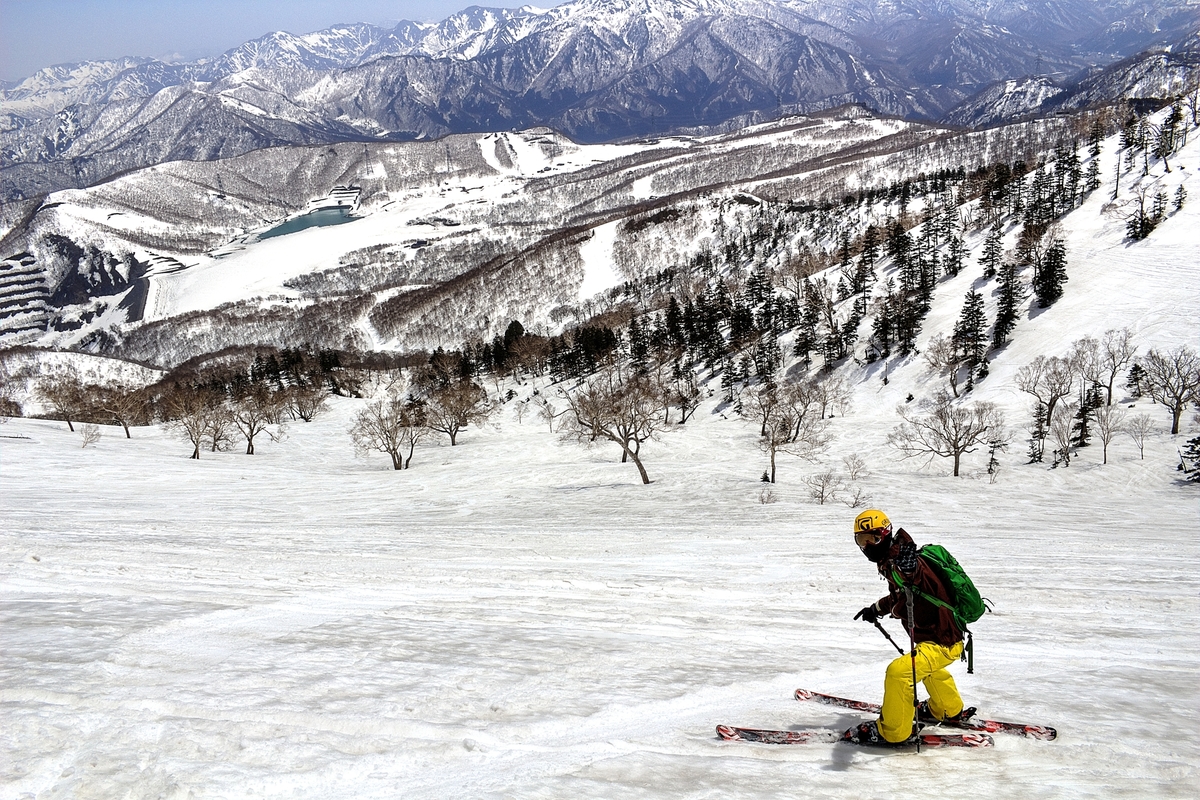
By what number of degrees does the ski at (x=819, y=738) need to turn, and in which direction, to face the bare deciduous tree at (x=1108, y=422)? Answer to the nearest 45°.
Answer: approximately 90° to its right

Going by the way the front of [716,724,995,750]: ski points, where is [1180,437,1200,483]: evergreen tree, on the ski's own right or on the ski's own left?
on the ski's own right

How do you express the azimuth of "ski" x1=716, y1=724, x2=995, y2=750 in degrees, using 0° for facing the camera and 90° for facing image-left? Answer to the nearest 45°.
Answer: approximately 90°

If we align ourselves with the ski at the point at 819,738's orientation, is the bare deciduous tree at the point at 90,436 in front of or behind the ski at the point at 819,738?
in front

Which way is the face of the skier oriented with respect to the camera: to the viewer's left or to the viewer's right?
to the viewer's left

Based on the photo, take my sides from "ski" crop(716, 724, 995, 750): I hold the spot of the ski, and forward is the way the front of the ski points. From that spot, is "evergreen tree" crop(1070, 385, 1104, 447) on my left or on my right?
on my right

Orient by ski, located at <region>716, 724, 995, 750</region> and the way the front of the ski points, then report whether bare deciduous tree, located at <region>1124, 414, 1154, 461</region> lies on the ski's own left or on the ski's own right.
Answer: on the ski's own right

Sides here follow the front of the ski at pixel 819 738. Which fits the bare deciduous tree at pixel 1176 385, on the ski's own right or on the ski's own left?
on the ski's own right

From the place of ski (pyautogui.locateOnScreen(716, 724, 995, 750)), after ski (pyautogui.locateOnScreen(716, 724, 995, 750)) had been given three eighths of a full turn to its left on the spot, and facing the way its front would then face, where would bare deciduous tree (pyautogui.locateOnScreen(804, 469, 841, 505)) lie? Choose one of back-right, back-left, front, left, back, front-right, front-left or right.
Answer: back-left
